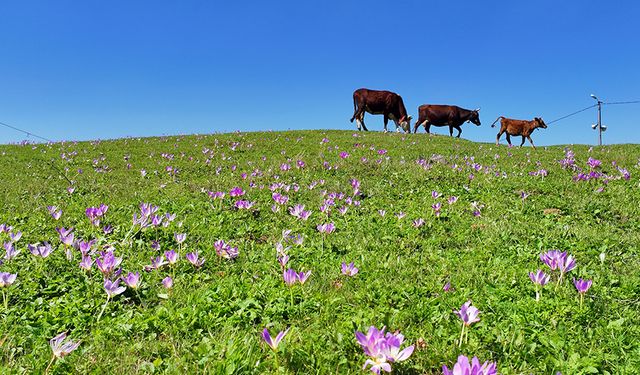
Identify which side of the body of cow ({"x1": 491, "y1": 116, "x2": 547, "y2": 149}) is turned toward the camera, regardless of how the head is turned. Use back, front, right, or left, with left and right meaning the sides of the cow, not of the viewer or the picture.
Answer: right

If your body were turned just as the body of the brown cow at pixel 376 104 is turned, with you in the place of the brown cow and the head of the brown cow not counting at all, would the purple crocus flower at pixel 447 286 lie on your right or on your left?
on your right

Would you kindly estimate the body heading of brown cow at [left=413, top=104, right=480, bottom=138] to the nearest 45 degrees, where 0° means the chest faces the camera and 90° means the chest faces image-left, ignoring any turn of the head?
approximately 270°

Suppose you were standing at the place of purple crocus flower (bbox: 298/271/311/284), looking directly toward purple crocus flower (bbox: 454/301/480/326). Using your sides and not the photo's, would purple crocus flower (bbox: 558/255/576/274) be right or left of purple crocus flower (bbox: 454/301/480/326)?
left

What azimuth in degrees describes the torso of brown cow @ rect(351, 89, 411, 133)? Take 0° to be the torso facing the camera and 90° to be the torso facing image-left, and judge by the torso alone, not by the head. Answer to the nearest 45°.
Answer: approximately 270°

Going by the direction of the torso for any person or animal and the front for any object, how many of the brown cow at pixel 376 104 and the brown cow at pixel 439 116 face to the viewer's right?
2

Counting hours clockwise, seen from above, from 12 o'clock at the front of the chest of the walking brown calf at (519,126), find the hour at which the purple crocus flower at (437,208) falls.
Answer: The purple crocus flower is roughly at 3 o'clock from the walking brown calf.

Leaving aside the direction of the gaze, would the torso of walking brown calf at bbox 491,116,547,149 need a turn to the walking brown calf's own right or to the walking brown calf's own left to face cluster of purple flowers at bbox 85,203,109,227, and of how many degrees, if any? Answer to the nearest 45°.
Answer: approximately 90° to the walking brown calf's own right

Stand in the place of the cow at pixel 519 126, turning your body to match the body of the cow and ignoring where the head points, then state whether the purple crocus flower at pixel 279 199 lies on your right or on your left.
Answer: on your right

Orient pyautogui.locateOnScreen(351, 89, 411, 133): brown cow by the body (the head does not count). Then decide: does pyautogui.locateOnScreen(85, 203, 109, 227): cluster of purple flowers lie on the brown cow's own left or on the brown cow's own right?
on the brown cow's own right
